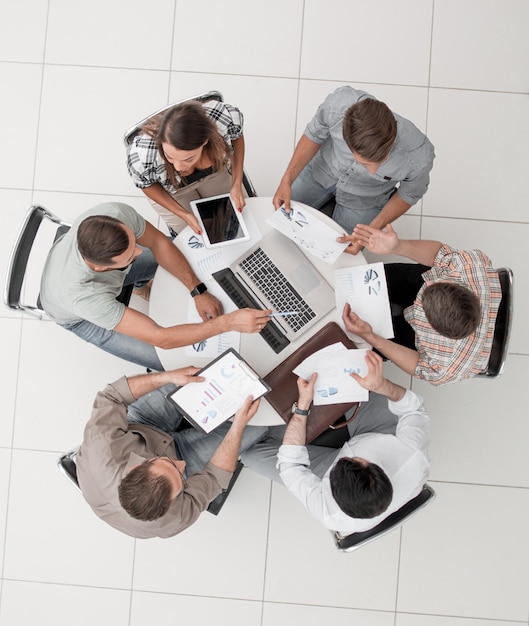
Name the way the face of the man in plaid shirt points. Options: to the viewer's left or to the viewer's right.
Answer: to the viewer's left

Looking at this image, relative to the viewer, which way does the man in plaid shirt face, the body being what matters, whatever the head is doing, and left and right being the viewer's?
facing to the left of the viewer

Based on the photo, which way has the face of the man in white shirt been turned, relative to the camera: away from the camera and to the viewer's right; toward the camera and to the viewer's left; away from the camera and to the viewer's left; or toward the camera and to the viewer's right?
away from the camera and to the viewer's left

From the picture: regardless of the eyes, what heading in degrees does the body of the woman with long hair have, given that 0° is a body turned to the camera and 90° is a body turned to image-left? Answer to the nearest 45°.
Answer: approximately 315°

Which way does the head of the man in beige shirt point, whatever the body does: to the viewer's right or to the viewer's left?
to the viewer's right

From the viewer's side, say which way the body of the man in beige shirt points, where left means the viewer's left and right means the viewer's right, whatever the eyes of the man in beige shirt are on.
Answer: facing away from the viewer and to the right of the viewer
